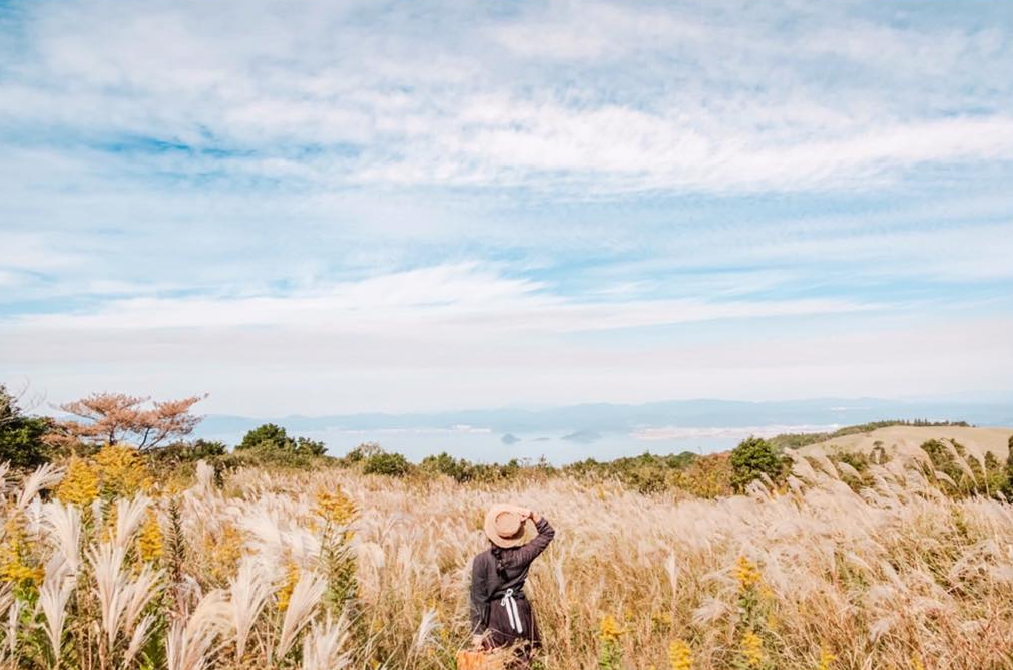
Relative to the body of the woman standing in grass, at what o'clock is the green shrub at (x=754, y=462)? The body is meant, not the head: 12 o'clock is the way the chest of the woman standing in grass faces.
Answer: The green shrub is roughly at 1 o'clock from the woman standing in grass.

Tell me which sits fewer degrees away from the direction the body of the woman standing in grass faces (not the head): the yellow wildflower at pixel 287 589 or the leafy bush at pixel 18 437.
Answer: the leafy bush

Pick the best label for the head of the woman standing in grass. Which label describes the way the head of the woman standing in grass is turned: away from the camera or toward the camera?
away from the camera

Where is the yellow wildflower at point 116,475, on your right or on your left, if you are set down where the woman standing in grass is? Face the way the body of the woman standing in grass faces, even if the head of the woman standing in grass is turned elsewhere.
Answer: on your left

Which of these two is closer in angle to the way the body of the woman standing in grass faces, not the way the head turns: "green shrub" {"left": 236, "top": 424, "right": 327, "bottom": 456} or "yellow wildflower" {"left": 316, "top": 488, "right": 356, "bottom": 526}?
the green shrub

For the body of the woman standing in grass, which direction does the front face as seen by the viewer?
away from the camera

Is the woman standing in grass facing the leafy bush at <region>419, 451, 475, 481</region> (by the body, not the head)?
yes

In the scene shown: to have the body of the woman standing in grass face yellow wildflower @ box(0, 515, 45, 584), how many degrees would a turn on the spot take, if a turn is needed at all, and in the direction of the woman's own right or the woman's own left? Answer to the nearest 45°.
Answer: approximately 135° to the woman's own left

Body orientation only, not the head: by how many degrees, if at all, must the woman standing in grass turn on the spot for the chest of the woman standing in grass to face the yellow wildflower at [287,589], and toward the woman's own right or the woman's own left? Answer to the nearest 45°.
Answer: approximately 135° to the woman's own left
